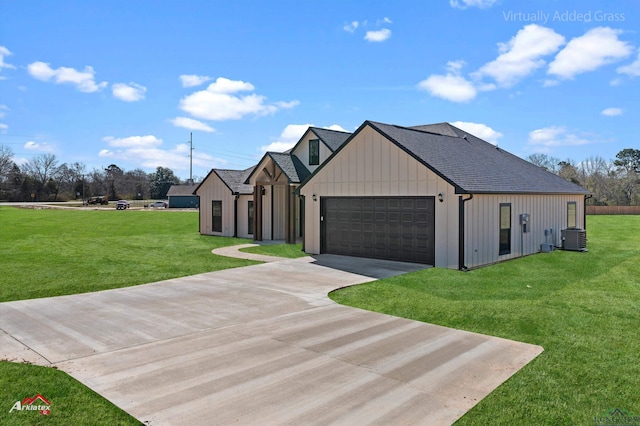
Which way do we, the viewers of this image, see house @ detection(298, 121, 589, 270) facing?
facing the viewer and to the left of the viewer
